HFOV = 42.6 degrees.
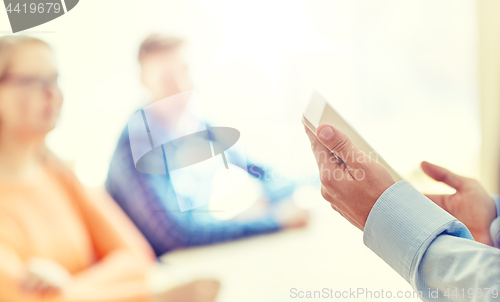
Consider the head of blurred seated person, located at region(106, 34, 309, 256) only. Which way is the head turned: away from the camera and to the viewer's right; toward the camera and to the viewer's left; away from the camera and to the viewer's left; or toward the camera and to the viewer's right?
toward the camera and to the viewer's right

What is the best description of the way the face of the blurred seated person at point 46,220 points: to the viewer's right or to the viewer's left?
to the viewer's right

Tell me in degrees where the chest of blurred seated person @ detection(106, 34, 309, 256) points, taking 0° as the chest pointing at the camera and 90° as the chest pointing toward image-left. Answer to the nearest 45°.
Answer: approximately 315°

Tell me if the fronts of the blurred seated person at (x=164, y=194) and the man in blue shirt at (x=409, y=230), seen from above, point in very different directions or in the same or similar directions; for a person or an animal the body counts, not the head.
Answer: very different directions
